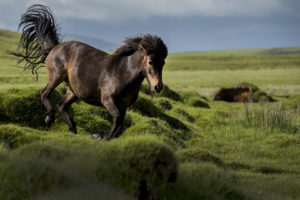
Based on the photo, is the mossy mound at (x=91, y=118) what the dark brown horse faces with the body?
no

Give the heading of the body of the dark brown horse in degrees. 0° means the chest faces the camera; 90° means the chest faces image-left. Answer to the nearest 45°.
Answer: approximately 315°

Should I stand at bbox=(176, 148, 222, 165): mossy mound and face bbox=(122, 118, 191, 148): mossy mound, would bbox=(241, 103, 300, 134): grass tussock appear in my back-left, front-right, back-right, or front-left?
front-right

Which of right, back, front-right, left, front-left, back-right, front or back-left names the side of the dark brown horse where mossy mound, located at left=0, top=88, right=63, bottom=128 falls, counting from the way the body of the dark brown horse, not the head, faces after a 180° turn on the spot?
front

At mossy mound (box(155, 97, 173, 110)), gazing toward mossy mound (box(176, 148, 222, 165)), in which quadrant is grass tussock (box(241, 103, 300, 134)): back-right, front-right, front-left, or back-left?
front-left

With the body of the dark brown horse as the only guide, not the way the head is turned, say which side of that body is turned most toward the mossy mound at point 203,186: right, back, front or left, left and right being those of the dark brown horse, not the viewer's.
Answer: front

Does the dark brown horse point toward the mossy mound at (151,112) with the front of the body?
no

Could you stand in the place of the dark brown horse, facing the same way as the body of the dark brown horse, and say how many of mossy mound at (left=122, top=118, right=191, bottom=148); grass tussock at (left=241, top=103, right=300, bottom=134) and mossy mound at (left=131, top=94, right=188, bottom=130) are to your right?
0

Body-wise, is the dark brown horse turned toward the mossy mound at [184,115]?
no

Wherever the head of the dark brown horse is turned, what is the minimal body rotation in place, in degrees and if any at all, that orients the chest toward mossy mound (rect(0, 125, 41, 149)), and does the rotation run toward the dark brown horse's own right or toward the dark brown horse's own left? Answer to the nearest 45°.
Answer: approximately 135° to the dark brown horse's own right

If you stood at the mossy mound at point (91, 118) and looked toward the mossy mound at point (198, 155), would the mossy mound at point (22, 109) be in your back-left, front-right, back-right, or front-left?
back-right
